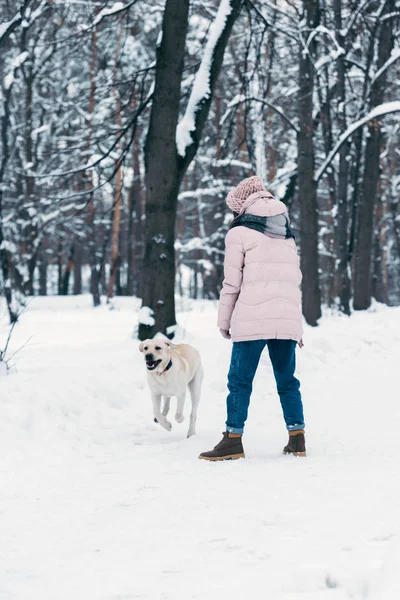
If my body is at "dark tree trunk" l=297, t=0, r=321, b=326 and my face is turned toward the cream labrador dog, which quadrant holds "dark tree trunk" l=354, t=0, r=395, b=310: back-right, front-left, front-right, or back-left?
back-left

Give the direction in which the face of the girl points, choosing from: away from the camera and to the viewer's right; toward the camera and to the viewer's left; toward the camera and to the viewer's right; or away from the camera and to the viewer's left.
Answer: away from the camera and to the viewer's left

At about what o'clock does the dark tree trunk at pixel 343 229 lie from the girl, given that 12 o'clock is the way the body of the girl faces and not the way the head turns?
The dark tree trunk is roughly at 2 o'clock from the girl.

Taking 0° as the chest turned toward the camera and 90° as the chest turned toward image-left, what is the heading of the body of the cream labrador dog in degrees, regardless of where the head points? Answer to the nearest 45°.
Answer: approximately 45°

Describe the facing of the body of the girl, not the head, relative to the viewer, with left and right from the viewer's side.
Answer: facing away from the viewer and to the left of the viewer

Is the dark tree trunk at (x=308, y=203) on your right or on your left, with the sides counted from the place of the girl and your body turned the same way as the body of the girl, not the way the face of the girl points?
on your right

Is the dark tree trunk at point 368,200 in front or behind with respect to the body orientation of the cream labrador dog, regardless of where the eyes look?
behind
